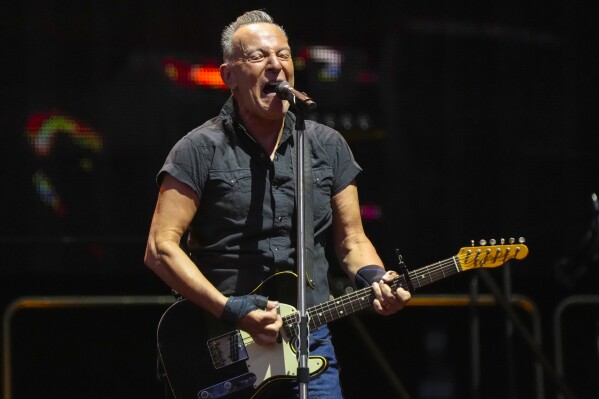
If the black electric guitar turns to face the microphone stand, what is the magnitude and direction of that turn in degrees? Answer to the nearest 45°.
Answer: approximately 45° to its left

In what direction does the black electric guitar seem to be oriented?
toward the camera
